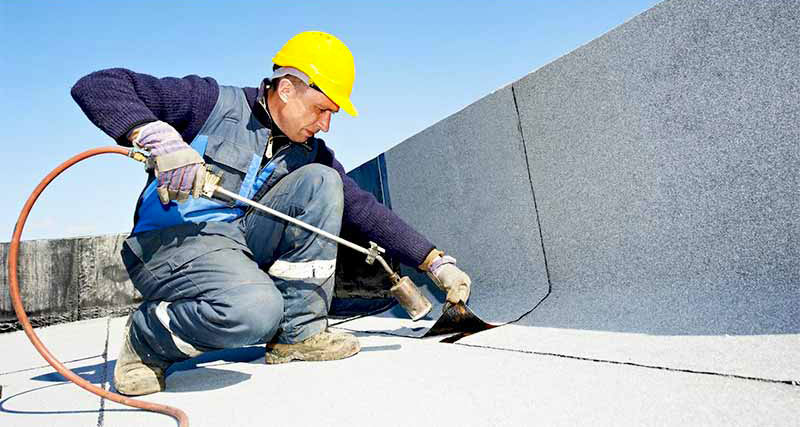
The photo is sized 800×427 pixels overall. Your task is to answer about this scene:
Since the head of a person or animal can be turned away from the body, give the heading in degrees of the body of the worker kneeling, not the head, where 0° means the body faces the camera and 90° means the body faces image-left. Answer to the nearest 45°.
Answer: approximately 315°

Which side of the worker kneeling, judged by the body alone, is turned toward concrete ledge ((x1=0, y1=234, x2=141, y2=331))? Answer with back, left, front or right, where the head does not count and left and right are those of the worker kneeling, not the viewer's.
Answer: back
